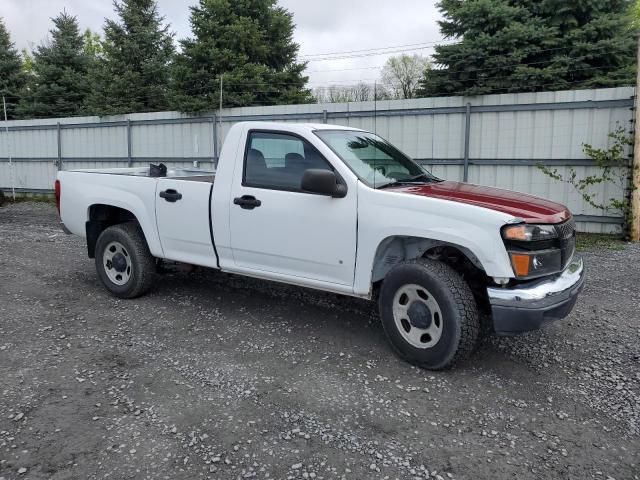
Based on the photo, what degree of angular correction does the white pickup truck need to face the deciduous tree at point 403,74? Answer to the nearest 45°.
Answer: approximately 135° to its left

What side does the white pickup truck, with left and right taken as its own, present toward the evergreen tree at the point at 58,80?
back

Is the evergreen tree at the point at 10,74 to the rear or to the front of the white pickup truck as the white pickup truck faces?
to the rear

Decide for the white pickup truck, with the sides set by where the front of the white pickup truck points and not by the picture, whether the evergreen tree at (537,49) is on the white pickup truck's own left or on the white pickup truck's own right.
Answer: on the white pickup truck's own left

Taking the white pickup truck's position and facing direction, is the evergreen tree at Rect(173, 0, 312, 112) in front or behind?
behind
